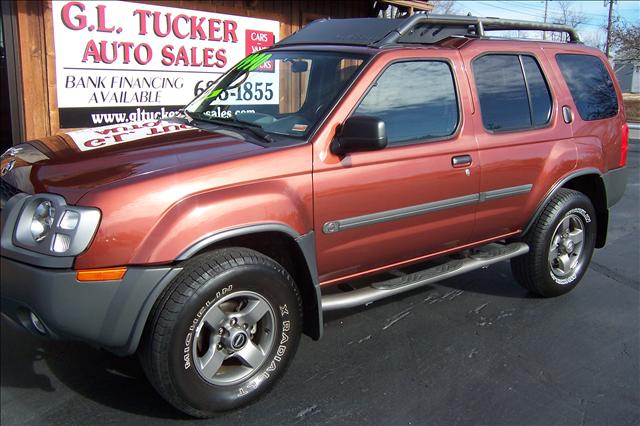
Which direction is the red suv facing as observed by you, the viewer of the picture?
facing the viewer and to the left of the viewer

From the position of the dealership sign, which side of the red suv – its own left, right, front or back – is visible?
right
